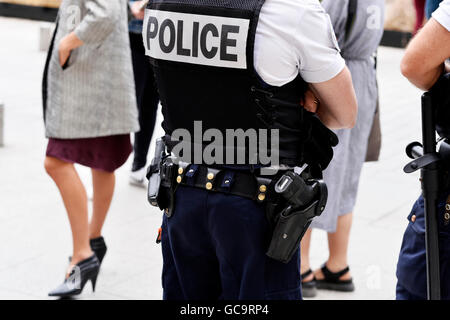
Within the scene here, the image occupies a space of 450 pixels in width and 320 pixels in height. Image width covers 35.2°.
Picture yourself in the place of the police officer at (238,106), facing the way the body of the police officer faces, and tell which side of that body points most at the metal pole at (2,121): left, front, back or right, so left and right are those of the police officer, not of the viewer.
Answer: left

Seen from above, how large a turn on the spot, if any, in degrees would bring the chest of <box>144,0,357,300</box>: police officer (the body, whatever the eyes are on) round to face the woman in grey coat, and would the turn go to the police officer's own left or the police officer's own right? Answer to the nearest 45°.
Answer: approximately 90° to the police officer's own left

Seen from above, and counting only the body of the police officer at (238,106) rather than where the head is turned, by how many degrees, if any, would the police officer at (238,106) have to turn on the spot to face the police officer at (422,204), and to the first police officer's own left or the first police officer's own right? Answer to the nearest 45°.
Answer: approximately 45° to the first police officer's own right

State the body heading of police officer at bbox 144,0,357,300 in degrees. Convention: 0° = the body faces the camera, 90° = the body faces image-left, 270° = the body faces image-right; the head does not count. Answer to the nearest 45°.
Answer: approximately 225°
